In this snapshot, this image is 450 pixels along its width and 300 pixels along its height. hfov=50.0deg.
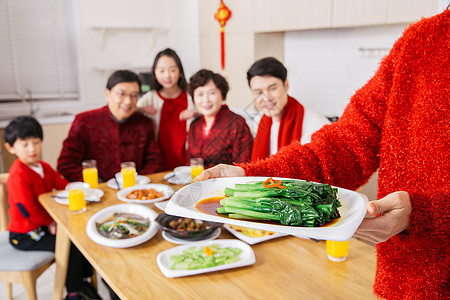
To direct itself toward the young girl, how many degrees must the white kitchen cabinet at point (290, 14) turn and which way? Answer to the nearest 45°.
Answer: approximately 45° to its right

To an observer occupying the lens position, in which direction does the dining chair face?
facing to the right of the viewer

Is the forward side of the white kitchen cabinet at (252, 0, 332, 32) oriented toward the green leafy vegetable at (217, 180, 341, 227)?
yes

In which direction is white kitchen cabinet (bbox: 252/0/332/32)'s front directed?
toward the camera

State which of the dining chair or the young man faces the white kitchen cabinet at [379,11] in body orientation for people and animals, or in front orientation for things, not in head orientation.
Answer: the dining chair

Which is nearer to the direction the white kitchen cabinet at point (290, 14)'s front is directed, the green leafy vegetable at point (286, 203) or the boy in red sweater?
the green leafy vegetable

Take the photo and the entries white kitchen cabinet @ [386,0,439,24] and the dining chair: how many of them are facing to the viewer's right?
1

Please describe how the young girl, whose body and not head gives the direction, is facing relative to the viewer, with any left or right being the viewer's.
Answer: facing the viewer

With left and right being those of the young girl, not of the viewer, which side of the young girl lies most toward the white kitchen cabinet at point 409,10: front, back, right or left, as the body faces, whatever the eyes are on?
left

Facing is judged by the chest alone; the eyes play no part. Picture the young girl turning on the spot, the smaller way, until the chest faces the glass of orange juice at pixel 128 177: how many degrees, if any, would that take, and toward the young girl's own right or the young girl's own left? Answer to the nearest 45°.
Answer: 0° — they already face it

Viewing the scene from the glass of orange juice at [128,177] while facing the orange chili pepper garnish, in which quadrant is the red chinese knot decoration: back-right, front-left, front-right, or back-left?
back-left
